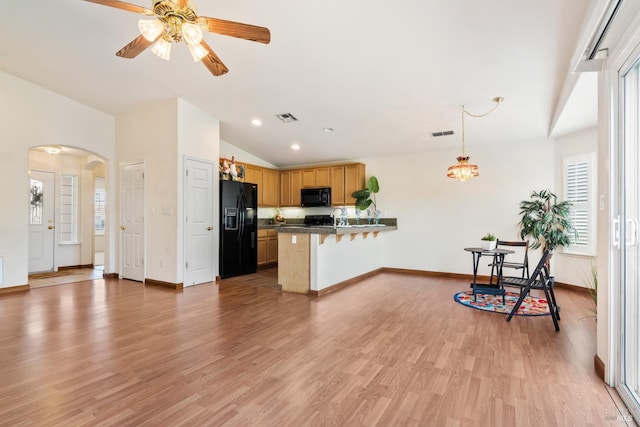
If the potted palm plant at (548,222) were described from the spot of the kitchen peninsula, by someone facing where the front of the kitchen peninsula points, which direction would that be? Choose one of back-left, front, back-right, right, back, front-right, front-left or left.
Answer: front-left

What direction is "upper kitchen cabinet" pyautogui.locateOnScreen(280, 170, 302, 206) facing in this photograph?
toward the camera

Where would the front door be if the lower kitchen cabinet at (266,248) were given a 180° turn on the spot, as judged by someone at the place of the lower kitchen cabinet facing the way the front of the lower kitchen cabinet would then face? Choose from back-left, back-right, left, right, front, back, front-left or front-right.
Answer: front-left

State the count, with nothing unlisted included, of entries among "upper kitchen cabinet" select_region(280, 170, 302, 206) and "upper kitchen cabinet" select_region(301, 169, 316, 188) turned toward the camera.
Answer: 2

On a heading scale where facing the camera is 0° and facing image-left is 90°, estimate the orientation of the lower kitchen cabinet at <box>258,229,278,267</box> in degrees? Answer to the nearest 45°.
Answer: approximately 315°

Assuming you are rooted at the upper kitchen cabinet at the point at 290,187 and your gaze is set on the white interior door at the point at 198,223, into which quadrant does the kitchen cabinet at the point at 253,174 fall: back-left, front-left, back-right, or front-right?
front-right

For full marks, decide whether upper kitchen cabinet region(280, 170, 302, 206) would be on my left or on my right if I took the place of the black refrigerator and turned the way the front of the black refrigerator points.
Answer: on my left

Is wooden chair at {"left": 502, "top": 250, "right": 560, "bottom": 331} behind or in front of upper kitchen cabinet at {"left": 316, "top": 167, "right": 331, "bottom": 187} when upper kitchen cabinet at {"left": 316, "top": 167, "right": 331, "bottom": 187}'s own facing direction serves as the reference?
in front

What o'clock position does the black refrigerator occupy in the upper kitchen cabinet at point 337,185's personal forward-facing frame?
The black refrigerator is roughly at 2 o'clock from the upper kitchen cabinet.

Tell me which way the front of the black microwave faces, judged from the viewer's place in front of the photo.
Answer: facing the viewer

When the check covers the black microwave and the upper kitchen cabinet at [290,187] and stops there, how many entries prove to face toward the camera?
2

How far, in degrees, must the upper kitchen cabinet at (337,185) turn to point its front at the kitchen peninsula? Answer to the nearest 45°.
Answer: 0° — it already faces it

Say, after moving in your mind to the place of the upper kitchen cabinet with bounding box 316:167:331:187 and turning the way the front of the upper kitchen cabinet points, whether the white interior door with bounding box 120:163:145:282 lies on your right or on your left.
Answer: on your right

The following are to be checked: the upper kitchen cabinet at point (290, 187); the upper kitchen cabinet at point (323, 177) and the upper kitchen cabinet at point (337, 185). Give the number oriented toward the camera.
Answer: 3
